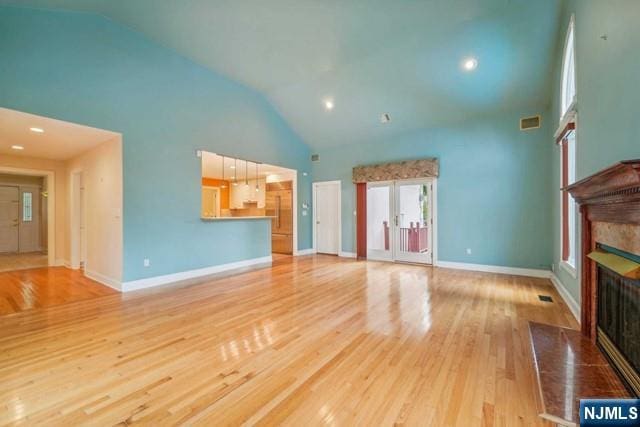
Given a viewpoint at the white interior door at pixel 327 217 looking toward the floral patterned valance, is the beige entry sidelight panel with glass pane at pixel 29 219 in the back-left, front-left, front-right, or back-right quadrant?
back-right

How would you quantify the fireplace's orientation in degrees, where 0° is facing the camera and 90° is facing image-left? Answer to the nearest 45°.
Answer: approximately 90°

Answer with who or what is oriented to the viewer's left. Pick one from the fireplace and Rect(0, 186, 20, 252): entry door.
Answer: the fireplace

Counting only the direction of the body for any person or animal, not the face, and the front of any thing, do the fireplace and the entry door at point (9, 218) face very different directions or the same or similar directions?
very different directions

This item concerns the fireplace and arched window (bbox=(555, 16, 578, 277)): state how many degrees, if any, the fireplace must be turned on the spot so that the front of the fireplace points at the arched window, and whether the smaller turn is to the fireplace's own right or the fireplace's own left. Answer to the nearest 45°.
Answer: approximately 90° to the fireplace's own right

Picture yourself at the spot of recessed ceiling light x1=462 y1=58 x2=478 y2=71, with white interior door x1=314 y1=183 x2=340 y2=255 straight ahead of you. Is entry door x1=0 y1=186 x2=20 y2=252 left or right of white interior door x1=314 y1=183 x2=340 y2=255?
left
